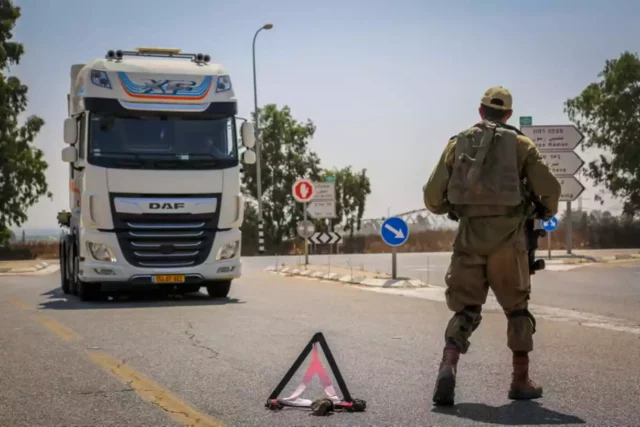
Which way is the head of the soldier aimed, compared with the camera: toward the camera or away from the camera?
away from the camera

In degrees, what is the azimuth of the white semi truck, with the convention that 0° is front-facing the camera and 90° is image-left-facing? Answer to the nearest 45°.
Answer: approximately 0°

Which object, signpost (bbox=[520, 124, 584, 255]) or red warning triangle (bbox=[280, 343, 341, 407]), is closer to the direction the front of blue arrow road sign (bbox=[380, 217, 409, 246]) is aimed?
the red warning triangle
